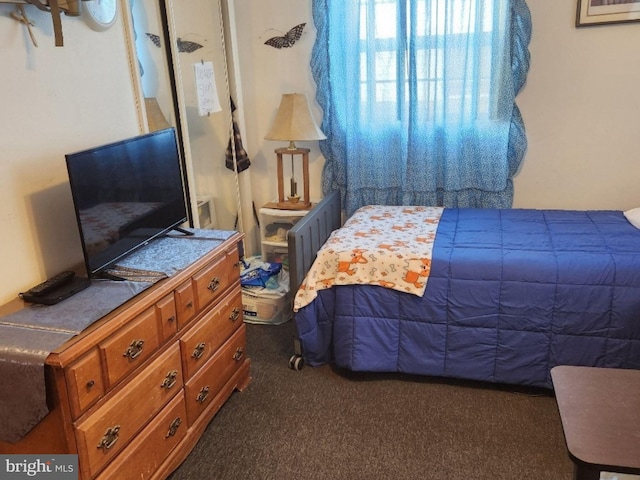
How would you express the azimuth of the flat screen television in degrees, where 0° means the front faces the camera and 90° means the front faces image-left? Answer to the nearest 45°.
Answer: approximately 315°

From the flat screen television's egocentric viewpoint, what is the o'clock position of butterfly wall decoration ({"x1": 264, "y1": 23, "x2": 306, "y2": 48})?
The butterfly wall decoration is roughly at 9 o'clock from the flat screen television.

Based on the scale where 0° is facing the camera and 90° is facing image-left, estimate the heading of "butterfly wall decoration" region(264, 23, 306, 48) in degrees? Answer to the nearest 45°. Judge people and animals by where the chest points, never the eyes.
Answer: approximately 0°

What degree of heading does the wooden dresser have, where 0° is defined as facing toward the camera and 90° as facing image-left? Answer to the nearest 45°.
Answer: approximately 315°
